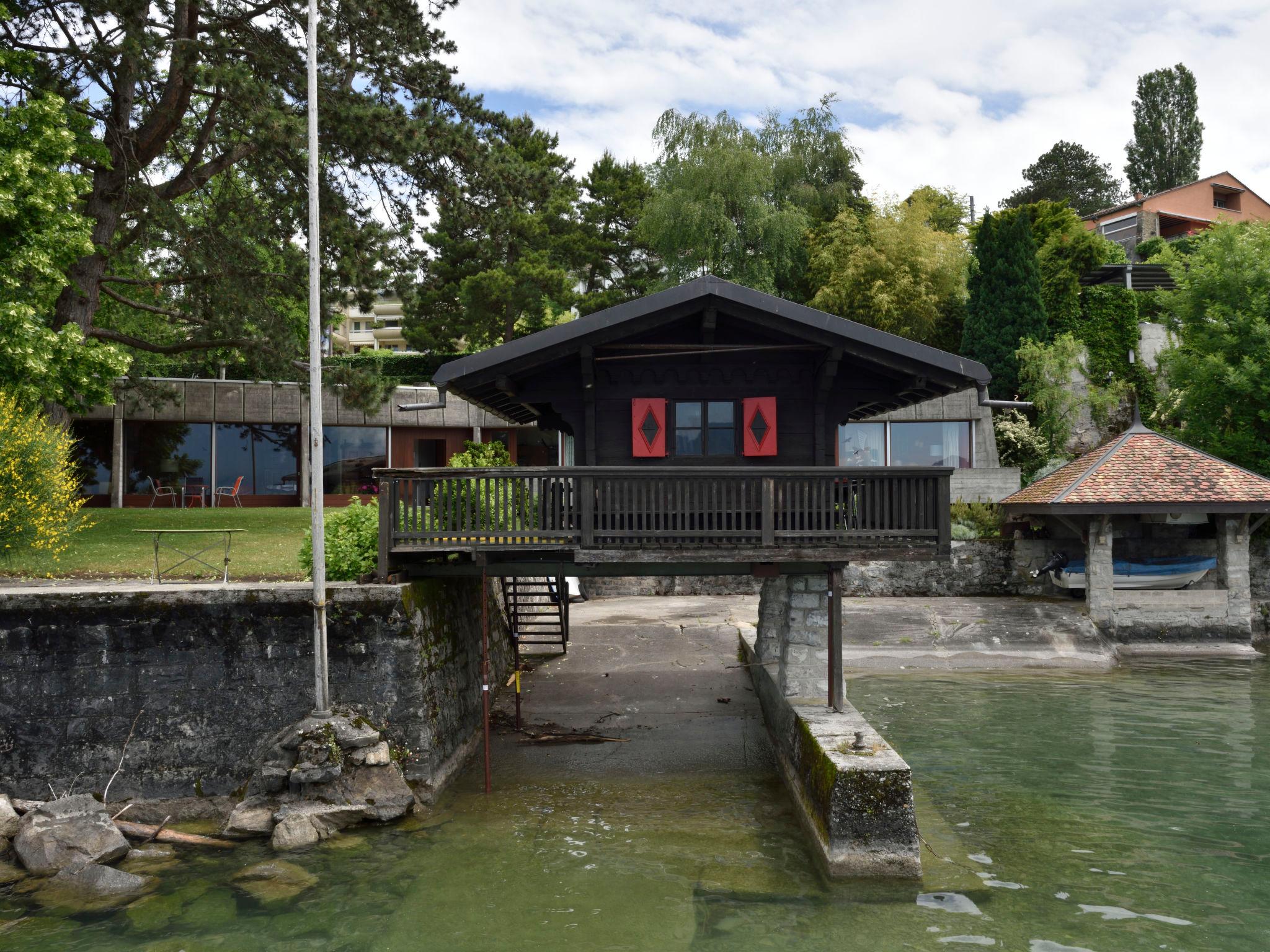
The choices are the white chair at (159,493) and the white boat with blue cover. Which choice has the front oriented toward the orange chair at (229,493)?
the white chair at (159,493)

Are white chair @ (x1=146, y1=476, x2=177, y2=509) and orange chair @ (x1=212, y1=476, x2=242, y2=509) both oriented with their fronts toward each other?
yes

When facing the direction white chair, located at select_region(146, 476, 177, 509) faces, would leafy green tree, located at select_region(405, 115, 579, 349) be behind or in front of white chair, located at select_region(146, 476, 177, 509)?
in front

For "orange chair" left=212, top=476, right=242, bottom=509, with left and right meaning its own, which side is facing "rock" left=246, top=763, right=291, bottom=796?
left

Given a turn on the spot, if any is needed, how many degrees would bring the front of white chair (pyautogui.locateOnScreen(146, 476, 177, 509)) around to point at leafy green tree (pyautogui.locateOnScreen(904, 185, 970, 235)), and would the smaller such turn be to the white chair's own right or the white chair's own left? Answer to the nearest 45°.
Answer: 0° — it already faces it

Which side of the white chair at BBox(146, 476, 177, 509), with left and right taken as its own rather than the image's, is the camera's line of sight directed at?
right

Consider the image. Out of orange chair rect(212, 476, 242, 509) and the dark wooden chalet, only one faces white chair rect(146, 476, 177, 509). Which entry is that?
orange chair rect(212, 476, 242, 509)

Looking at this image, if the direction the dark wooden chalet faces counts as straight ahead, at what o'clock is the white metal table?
The white metal table is roughly at 4 o'clock from the dark wooden chalet.

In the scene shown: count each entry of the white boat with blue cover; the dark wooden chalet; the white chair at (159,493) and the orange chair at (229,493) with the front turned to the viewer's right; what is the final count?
2

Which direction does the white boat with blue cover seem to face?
to the viewer's right

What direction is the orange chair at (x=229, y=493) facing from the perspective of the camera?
to the viewer's left

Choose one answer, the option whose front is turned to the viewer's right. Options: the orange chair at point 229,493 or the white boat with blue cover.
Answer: the white boat with blue cover

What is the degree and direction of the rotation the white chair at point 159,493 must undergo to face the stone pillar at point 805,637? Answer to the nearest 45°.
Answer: approximately 90° to its right
